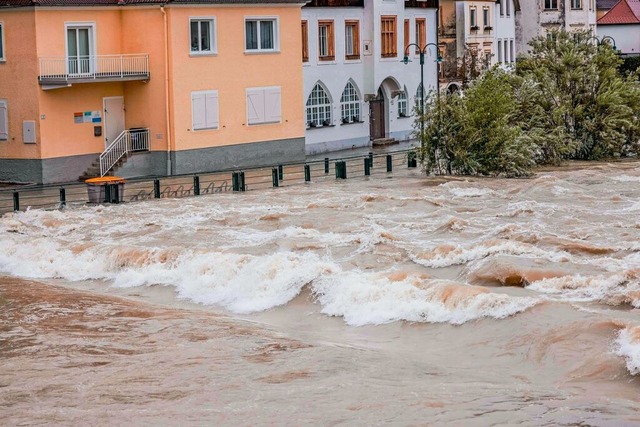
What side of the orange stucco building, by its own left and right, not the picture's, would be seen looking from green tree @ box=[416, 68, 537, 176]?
left

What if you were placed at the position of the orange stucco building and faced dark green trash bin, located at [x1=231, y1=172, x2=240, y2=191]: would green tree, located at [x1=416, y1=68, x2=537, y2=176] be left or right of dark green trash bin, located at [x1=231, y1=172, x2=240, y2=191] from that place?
left

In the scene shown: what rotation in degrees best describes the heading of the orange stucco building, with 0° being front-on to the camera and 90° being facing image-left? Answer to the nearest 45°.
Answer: approximately 0°

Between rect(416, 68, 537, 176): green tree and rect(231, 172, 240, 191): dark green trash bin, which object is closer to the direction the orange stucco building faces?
the dark green trash bin

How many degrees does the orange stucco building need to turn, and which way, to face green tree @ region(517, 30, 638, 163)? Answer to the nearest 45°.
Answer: approximately 90° to its left

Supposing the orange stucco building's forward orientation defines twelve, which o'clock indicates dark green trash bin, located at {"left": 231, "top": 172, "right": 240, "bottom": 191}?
The dark green trash bin is roughly at 11 o'clock from the orange stucco building.
